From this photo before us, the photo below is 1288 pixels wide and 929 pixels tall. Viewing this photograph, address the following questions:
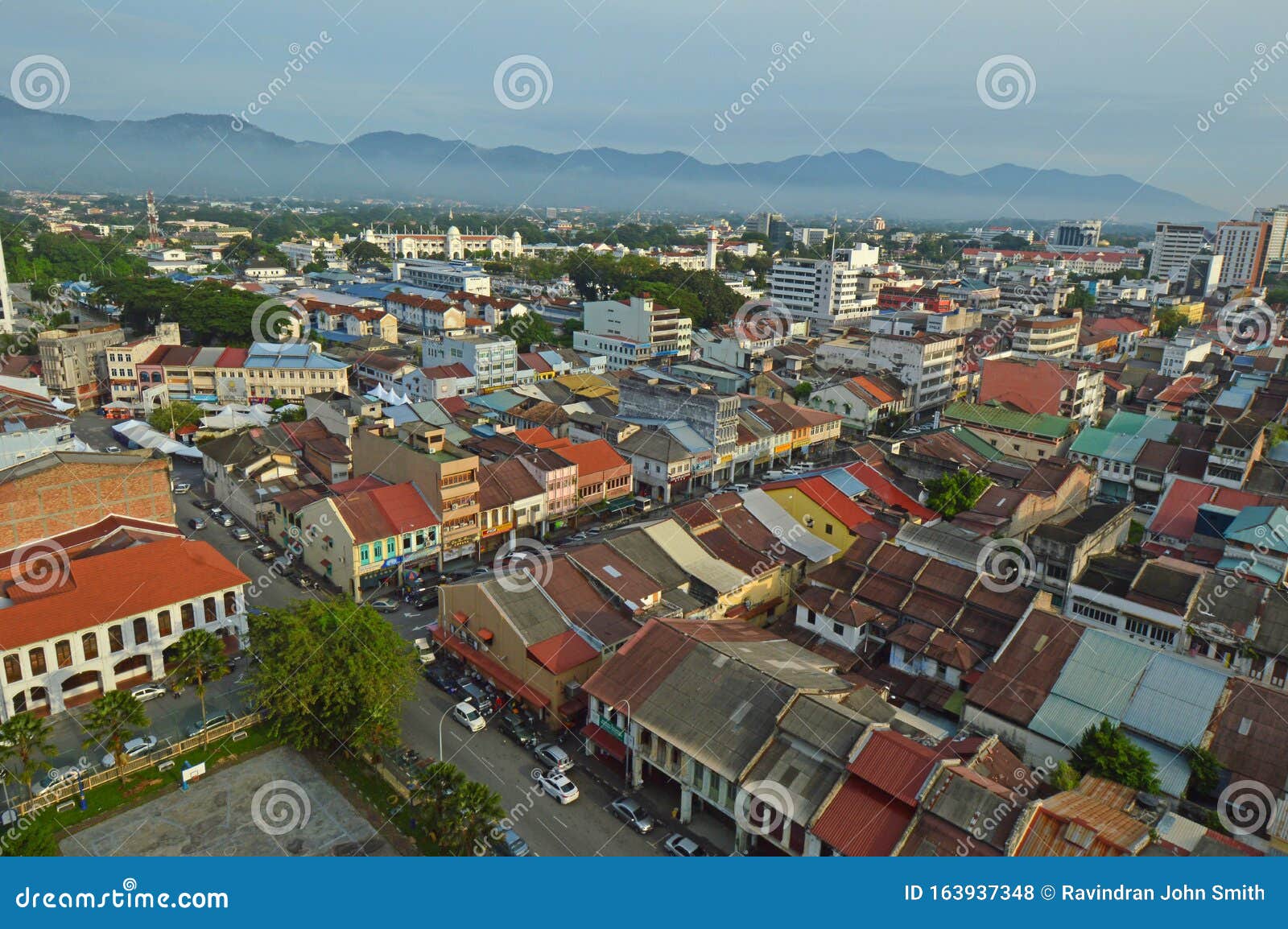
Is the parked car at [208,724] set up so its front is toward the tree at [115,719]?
yes

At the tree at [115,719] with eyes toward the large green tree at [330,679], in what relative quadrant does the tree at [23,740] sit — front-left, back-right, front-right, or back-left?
back-right

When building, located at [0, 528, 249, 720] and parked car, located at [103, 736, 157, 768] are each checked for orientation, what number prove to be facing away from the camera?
0

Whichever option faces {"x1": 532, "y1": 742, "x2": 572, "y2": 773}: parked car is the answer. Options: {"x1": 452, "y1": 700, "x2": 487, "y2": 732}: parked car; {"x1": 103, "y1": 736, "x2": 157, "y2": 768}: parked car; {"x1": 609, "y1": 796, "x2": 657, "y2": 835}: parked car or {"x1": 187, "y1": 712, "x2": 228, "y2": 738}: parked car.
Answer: {"x1": 452, "y1": 700, "x2": 487, "y2": 732}: parked car

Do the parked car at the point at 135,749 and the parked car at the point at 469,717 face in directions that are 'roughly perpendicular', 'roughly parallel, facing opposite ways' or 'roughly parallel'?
roughly perpendicular

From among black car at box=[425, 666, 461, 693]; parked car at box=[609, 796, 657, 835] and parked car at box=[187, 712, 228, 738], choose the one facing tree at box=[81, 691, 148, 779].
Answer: parked car at box=[187, 712, 228, 738]
